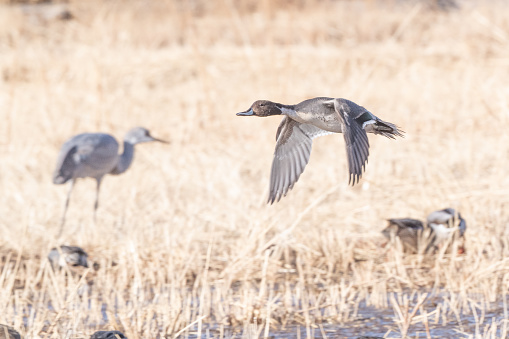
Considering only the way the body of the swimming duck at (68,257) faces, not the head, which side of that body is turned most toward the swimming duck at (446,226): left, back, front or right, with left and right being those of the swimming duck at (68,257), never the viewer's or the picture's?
back

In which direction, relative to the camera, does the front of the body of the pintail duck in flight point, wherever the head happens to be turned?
to the viewer's left

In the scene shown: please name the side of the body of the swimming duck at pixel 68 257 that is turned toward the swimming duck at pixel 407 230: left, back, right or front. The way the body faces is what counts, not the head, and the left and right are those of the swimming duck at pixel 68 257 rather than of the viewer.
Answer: back

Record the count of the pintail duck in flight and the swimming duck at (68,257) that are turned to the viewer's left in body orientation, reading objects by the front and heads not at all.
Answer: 2

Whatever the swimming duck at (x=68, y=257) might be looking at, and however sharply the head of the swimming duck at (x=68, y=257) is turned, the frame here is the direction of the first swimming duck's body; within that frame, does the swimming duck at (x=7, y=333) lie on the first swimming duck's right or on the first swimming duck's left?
on the first swimming duck's left

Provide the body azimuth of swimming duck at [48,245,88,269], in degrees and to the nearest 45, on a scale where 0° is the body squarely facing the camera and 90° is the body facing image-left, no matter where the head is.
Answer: approximately 90°
